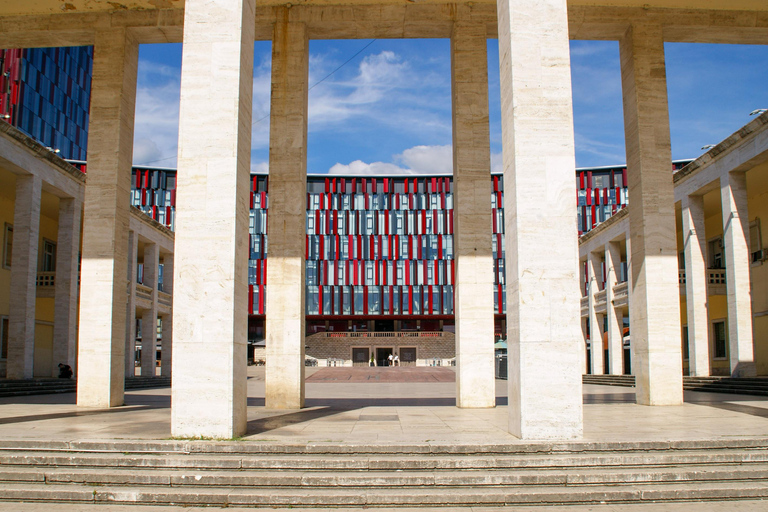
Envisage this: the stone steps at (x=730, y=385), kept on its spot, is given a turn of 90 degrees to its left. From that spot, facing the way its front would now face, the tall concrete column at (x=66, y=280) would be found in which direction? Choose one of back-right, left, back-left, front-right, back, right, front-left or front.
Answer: back-right

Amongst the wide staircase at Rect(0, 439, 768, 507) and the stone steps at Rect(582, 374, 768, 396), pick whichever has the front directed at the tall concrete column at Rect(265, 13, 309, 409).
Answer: the stone steps

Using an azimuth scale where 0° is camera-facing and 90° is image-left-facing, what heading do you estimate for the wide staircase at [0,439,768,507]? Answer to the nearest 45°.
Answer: approximately 0°

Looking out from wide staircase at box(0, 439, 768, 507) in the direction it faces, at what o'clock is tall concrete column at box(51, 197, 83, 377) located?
The tall concrete column is roughly at 5 o'clock from the wide staircase.

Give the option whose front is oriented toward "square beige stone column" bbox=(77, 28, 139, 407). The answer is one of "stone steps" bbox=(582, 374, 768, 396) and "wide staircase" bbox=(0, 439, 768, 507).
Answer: the stone steps

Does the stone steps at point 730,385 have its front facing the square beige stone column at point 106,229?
yes

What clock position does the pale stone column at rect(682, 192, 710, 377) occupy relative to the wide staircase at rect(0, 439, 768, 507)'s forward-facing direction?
The pale stone column is roughly at 7 o'clock from the wide staircase.

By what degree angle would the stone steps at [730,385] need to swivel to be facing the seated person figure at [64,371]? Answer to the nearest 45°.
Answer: approximately 45° to its right

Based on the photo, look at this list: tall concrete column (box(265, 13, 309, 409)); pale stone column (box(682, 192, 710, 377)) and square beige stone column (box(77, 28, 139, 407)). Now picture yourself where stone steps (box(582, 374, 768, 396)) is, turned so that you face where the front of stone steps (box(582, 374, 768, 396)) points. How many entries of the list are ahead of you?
2

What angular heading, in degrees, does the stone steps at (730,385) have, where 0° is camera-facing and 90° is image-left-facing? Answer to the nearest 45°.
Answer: approximately 45°

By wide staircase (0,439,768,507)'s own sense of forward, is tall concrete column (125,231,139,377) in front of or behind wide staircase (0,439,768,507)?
behind

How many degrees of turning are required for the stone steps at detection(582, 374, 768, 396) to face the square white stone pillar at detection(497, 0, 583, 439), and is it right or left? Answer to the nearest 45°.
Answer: approximately 45° to its left
